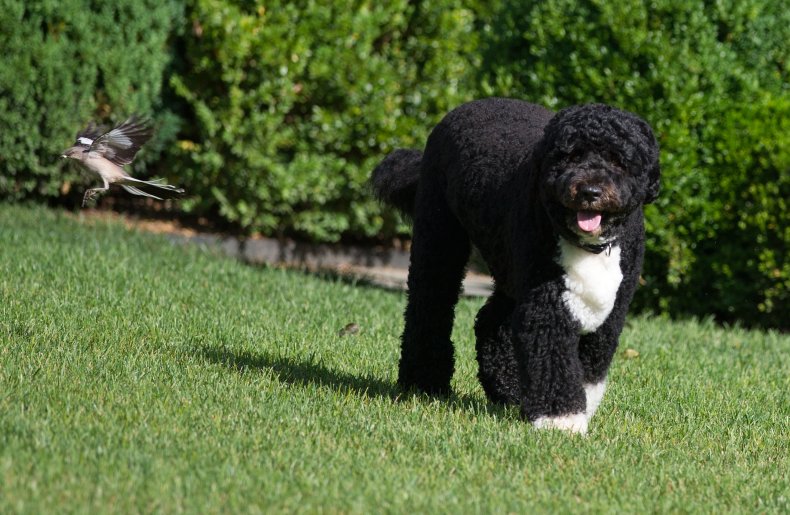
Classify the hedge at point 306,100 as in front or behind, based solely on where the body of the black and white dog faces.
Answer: behind

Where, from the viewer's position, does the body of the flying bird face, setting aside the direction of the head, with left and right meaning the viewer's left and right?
facing to the left of the viewer

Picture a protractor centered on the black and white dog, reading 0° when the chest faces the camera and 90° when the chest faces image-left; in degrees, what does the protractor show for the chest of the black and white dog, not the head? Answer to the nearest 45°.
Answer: approximately 315°

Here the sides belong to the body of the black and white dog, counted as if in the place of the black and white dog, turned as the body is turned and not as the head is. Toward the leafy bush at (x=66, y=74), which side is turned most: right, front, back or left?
back

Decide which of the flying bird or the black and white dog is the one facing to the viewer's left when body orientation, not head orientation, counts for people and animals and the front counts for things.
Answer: the flying bird

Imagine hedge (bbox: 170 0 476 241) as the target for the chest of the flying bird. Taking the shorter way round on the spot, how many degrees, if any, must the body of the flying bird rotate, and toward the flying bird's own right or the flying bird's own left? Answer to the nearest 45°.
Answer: approximately 90° to the flying bird's own right

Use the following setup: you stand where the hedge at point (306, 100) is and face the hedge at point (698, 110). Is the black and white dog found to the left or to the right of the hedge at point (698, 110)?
right

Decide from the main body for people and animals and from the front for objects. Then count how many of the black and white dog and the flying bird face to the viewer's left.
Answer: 1
